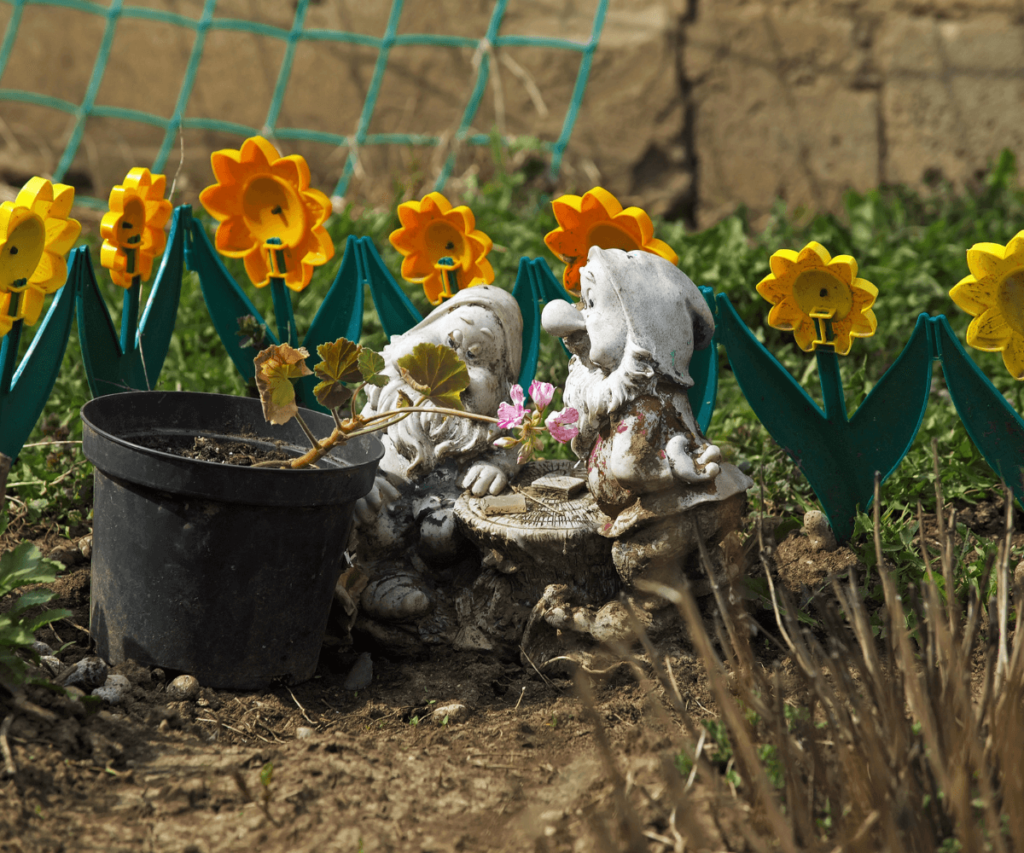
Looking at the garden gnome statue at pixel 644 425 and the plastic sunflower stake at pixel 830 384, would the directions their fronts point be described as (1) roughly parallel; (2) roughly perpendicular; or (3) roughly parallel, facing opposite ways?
roughly perpendicular

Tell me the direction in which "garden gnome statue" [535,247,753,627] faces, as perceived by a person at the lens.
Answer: facing to the left of the viewer
